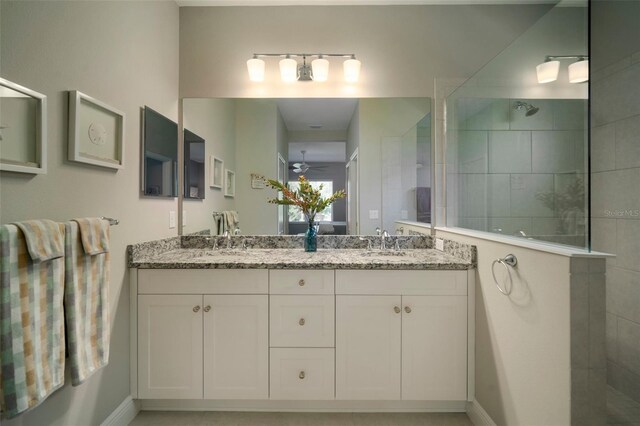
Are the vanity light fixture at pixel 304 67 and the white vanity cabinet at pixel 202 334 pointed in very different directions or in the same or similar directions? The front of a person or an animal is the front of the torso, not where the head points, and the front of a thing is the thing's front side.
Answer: same or similar directions

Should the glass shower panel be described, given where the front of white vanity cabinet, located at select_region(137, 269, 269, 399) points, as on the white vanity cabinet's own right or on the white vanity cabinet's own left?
on the white vanity cabinet's own left

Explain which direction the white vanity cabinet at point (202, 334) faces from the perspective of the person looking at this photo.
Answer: facing the viewer

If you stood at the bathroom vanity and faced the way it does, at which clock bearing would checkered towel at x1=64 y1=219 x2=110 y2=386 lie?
The checkered towel is roughly at 2 o'clock from the bathroom vanity.

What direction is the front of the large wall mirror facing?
toward the camera

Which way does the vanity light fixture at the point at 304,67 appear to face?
toward the camera

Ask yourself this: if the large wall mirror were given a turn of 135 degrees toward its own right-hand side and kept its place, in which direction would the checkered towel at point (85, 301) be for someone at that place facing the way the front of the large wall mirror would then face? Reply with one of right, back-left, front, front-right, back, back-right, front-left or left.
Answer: left

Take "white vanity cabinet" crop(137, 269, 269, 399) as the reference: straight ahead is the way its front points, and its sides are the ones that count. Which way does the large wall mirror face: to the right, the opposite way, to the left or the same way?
the same way

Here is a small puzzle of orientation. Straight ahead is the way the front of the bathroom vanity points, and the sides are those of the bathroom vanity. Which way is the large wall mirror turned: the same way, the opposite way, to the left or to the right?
the same way

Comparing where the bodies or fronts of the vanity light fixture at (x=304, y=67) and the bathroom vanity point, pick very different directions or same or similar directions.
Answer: same or similar directions

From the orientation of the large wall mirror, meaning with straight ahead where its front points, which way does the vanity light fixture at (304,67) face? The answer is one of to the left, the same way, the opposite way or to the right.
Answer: the same way
